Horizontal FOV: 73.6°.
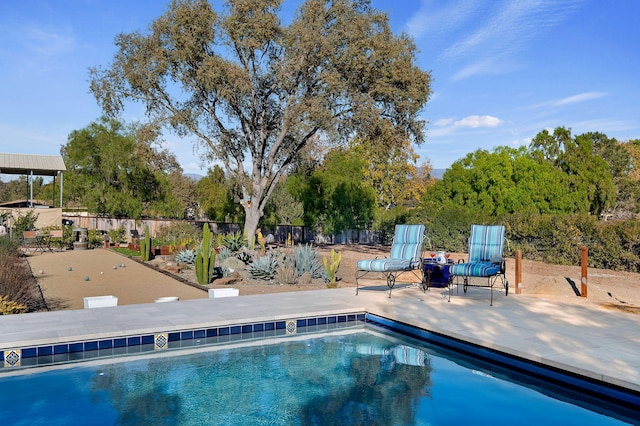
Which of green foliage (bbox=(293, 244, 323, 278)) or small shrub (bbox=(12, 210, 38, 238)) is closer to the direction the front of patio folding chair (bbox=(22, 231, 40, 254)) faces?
the green foliage

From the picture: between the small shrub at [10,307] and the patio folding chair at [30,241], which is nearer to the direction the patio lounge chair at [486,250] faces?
the small shrub

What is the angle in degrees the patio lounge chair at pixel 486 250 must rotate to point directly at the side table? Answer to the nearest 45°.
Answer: approximately 90° to its right

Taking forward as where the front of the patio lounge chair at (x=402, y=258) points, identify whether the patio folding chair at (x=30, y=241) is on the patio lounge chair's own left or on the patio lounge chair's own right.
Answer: on the patio lounge chair's own right

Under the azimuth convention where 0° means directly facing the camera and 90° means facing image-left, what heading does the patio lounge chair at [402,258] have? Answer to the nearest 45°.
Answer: approximately 45°

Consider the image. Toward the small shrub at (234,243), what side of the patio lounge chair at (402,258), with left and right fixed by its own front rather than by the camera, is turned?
right

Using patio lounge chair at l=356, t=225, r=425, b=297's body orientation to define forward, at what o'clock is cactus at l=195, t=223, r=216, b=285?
The cactus is roughly at 2 o'clock from the patio lounge chair.

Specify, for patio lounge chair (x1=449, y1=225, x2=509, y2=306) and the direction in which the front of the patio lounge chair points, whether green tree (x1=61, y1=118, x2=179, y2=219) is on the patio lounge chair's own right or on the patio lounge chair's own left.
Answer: on the patio lounge chair's own right

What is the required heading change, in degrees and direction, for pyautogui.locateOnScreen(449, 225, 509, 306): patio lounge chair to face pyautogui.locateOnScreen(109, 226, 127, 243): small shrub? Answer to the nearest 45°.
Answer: approximately 90° to its right

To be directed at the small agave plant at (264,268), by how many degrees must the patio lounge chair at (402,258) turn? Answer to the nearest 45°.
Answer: approximately 90° to its right
